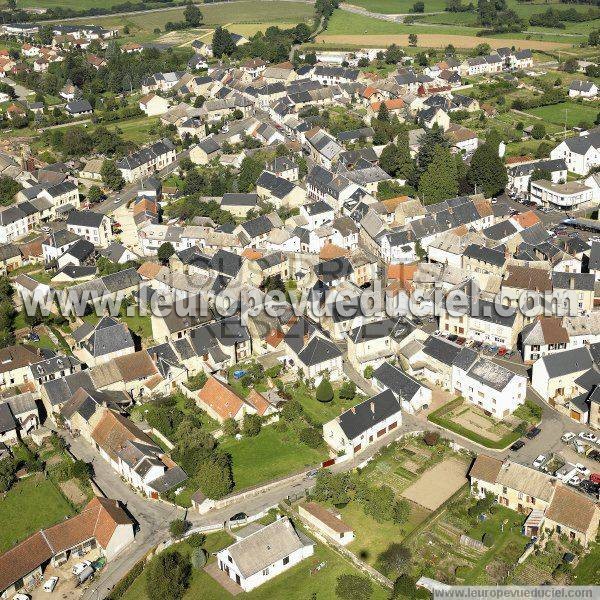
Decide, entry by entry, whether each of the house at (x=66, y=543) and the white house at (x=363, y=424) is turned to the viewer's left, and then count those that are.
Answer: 0

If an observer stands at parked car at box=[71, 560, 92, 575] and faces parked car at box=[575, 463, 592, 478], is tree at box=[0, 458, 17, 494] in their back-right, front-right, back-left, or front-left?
back-left

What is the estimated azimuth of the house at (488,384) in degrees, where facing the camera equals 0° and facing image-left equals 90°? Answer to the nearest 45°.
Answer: approximately 45°

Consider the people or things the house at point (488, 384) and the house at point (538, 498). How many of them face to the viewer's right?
0

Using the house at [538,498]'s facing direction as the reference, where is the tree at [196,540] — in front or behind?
in front

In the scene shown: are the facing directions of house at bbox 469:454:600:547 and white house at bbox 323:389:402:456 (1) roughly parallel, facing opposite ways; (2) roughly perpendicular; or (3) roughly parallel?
roughly perpendicular

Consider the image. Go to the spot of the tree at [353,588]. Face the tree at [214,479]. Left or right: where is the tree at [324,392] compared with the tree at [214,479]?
right
